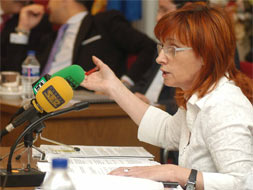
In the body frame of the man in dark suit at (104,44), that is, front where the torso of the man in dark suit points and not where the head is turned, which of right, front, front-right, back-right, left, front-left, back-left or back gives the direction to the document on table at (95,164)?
front-left

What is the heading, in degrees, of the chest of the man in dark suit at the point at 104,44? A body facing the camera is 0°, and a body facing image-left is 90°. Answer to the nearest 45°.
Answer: approximately 45°

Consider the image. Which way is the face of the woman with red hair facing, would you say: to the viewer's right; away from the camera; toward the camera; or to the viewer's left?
to the viewer's left

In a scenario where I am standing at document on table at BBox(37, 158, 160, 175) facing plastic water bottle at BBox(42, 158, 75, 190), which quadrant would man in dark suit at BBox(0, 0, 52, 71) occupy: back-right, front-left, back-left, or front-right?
back-right

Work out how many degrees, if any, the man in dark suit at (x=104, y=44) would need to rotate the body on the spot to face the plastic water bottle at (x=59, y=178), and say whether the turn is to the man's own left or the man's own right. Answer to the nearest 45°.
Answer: approximately 45° to the man's own left
